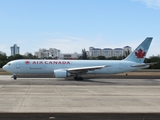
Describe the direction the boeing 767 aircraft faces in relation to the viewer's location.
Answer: facing to the left of the viewer
